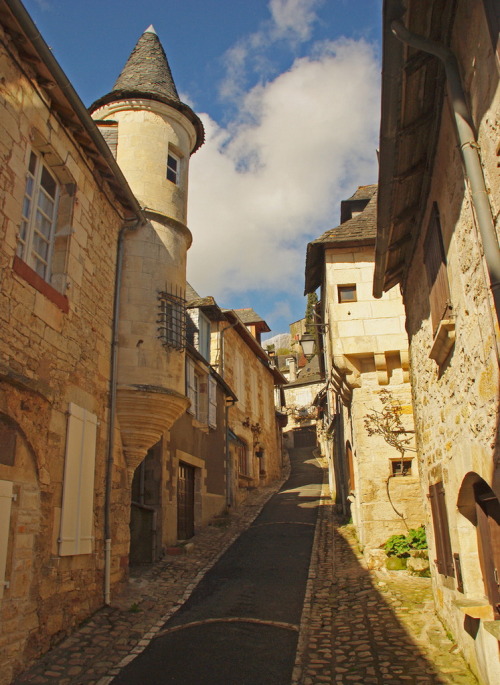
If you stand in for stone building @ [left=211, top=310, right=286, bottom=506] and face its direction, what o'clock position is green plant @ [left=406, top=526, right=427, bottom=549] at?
The green plant is roughly at 1 o'clock from the stone building.

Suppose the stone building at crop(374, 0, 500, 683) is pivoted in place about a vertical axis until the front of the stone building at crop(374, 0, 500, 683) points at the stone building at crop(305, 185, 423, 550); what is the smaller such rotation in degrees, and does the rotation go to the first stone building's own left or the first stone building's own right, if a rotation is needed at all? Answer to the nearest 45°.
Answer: approximately 90° to the first stone building's own right

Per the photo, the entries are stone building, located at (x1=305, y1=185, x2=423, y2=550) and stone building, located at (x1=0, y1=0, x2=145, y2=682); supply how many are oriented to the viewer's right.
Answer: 1

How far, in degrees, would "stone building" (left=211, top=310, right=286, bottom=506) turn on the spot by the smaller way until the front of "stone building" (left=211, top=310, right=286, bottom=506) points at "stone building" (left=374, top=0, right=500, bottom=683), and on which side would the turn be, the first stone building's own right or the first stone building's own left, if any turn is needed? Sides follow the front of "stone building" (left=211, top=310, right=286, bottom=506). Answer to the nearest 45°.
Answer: approximately 45° to the first stone building's own right

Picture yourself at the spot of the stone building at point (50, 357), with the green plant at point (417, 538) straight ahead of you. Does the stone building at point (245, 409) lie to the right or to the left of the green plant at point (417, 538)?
left

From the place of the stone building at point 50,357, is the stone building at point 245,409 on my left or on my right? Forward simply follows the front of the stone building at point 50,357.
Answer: on my left

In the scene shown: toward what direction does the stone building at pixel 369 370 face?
to the viewer's left

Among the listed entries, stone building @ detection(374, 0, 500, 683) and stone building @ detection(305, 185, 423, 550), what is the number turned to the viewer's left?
2

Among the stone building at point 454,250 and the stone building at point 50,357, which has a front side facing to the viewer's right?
the stone building at point 50,357

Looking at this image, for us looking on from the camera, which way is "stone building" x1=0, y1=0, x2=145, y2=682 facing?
facing to the right of the viewer

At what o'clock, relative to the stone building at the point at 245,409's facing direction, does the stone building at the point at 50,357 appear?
the stone building at the point at 50,357 is roughly at 2 o'clock from the stone building at the point at 245,409.

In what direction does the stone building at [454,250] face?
to the viewer's left
